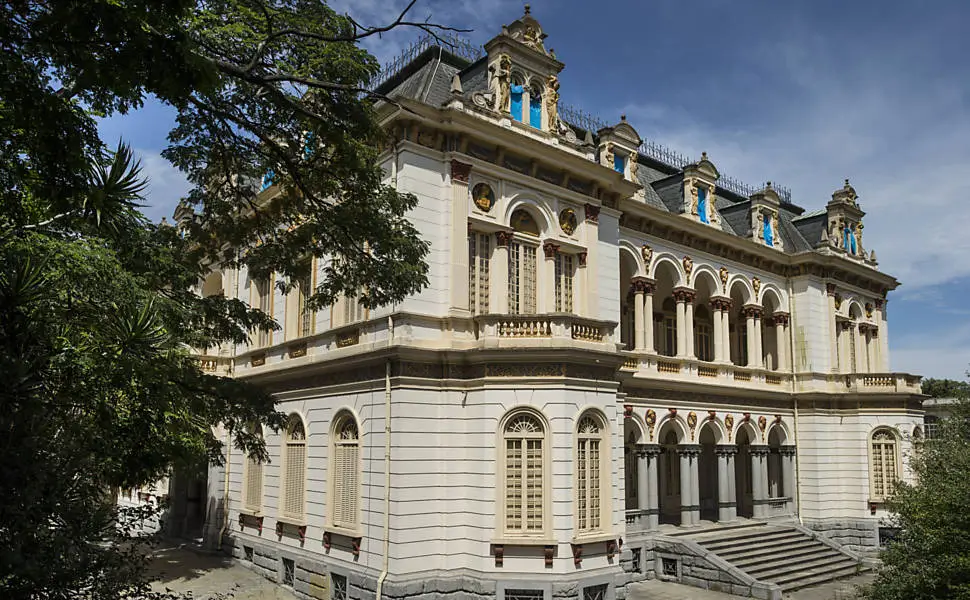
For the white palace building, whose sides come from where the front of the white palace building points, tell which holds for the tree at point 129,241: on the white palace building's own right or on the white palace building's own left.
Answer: on the white palace building's own right

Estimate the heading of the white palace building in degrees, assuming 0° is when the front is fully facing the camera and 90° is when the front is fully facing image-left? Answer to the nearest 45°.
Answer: approximately 315°

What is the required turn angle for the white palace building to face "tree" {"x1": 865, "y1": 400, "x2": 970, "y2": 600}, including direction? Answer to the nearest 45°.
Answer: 0° — it already faces it
